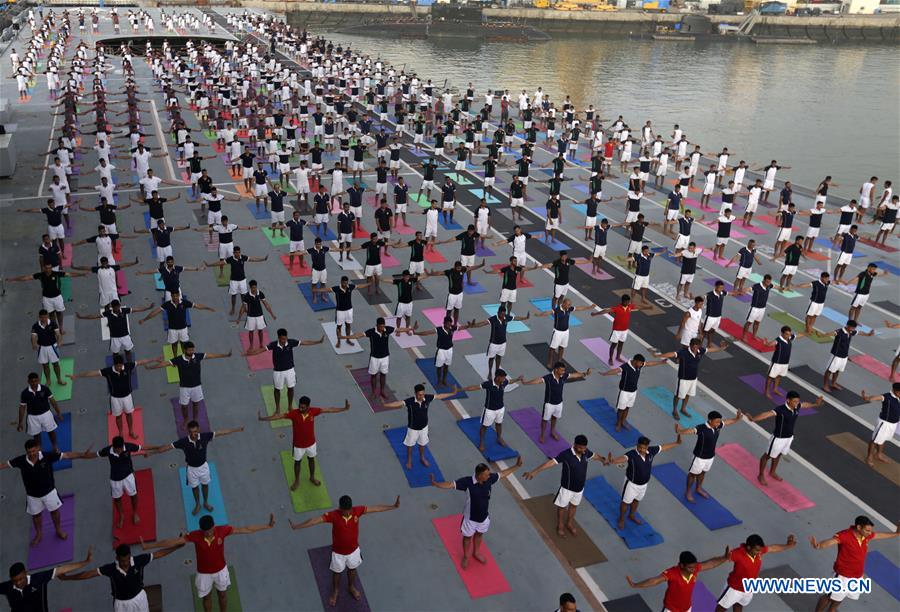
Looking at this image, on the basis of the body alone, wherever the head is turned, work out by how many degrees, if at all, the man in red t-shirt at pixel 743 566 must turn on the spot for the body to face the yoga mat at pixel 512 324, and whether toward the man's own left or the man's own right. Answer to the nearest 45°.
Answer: approximately 180°

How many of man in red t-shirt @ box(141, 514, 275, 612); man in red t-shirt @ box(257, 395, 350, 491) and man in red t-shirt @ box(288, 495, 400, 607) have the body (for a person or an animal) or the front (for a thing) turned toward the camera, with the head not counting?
3

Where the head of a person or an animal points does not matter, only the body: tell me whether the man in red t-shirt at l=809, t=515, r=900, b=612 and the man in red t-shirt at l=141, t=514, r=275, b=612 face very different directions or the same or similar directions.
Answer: same or similar directions

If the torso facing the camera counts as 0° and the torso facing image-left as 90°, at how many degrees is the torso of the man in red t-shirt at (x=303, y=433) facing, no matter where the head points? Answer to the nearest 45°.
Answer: approximately 0°

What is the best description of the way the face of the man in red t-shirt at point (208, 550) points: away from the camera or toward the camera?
toward the camera

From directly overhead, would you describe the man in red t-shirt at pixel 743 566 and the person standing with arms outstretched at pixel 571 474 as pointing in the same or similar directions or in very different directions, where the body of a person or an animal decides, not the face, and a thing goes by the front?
same or similar directions

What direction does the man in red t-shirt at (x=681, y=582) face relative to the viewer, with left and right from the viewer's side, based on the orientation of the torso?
facing the viewer and to the right of the viewer

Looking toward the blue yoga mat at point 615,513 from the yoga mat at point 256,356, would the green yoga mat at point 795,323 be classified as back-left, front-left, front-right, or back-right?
front-left

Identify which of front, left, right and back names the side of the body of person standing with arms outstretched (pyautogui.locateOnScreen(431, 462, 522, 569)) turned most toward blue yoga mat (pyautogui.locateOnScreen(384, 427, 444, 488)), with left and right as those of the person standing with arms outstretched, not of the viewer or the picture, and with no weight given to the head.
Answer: back

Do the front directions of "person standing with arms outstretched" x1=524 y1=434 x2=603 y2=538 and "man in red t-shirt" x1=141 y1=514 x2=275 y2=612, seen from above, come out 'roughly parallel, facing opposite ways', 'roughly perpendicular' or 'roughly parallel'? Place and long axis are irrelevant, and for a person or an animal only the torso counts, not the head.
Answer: roughly parallel
